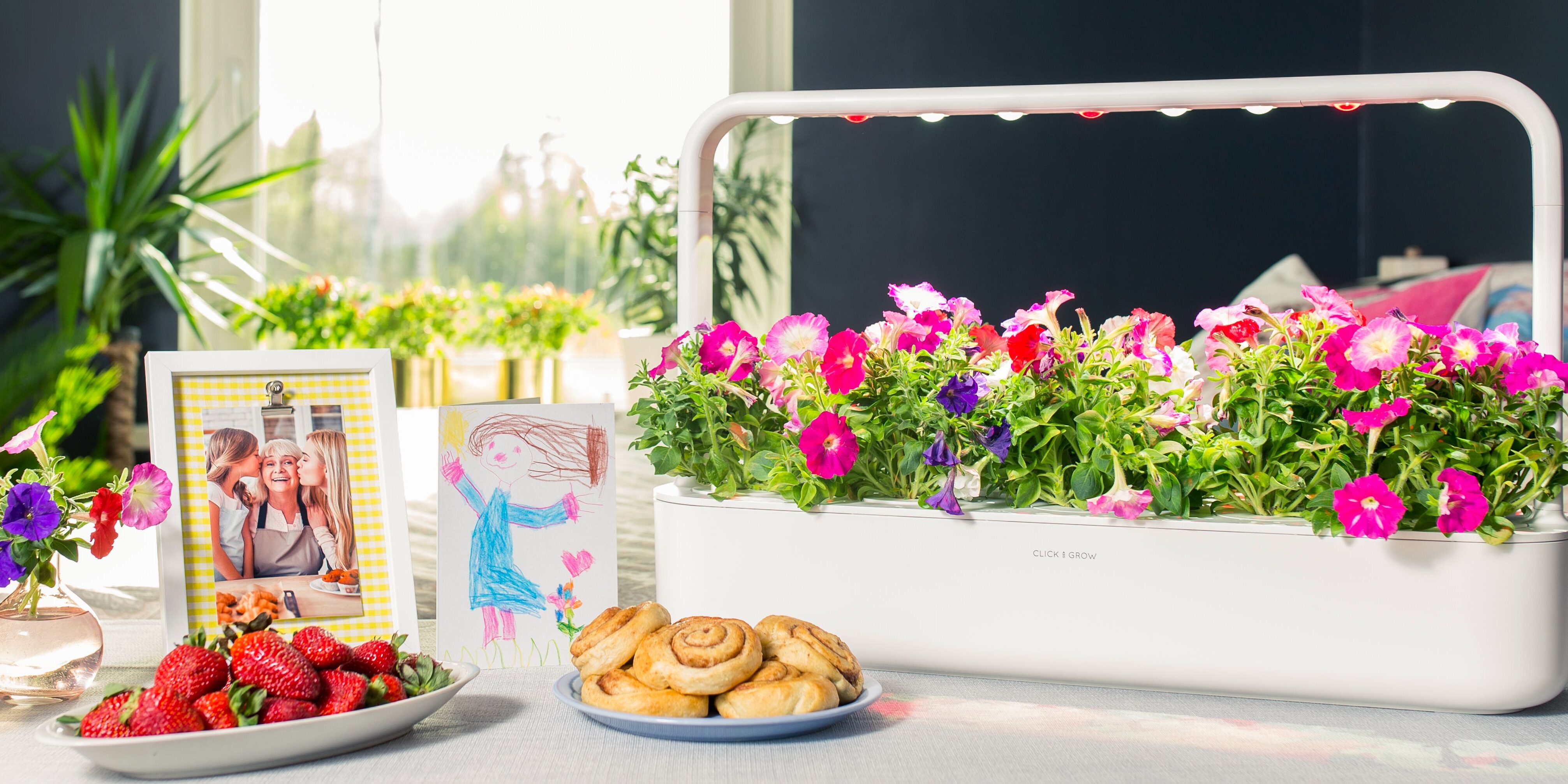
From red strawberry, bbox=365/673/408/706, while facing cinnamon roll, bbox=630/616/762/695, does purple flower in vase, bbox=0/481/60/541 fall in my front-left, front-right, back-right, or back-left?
back-left

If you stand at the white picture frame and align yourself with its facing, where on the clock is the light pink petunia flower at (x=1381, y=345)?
The light pink petunia flower is roughly at 10 o'clock from the white picture frame.

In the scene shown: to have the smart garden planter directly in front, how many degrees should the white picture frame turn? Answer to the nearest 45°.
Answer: approximately 45° to its left

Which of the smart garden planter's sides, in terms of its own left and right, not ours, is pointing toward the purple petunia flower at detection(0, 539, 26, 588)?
right

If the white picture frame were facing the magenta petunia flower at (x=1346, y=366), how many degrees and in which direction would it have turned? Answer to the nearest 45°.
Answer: approximately 45° to its left

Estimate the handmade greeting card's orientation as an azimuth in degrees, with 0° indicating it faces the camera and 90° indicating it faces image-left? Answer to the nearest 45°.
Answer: approximately 0°
